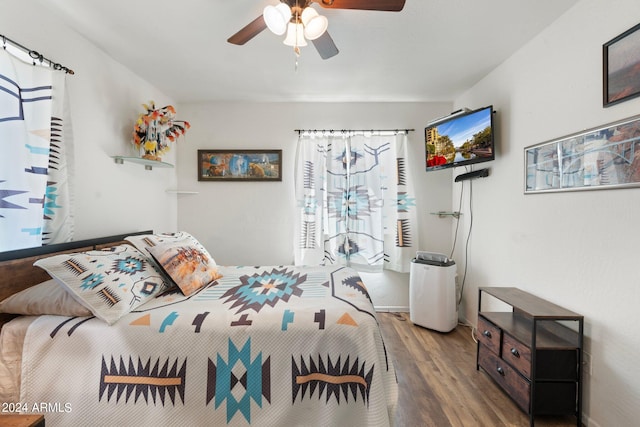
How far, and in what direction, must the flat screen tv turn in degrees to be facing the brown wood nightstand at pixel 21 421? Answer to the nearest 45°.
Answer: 0° — it already faces it

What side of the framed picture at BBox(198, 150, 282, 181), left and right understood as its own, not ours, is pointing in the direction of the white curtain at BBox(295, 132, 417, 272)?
left

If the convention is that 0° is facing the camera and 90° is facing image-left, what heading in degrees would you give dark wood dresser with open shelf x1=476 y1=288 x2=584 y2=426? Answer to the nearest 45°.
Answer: approximately 45°

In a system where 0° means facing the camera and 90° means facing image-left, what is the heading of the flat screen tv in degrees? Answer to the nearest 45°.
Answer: approximately 45°

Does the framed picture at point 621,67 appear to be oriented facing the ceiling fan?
yes

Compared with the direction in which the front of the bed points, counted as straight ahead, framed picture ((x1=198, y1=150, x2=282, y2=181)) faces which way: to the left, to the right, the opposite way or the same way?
to the right

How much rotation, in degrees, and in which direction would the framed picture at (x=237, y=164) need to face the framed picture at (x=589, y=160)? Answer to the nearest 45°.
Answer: approximately 45° to its left

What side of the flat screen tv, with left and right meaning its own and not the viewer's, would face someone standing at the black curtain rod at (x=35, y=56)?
front

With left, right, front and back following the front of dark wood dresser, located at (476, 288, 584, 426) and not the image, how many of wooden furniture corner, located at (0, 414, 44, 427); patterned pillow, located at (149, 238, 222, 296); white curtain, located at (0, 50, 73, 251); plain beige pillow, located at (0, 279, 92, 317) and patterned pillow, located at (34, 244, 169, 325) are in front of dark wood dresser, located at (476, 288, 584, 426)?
5

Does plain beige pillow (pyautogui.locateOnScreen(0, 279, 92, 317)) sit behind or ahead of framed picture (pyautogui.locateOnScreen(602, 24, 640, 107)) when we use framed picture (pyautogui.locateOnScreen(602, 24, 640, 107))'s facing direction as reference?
ahead

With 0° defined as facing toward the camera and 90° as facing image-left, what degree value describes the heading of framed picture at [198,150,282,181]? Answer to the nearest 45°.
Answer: approximately 0°

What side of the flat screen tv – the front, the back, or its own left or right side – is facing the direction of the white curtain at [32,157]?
front

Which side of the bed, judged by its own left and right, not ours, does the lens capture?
right

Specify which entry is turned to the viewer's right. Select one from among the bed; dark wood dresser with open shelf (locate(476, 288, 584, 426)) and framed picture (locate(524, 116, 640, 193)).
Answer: the bed
